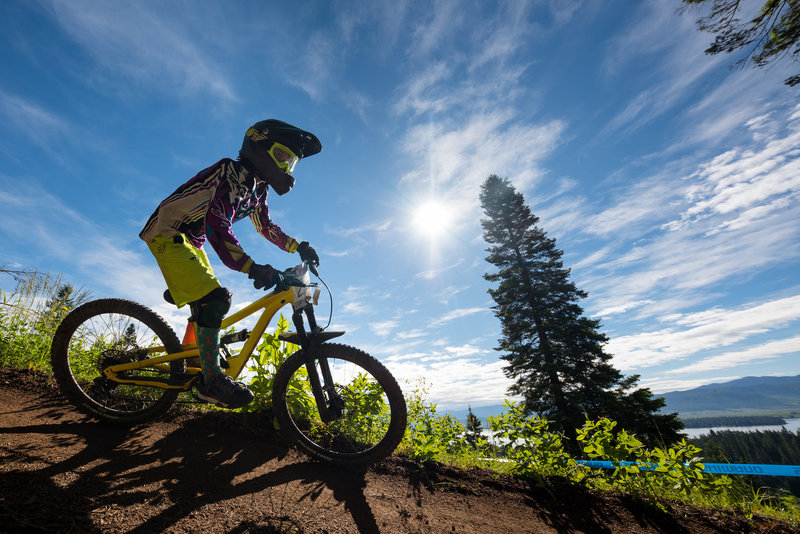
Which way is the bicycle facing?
to the viewer's right

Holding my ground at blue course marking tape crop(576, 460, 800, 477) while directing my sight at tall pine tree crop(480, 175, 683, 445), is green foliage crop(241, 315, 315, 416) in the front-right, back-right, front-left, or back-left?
back-left

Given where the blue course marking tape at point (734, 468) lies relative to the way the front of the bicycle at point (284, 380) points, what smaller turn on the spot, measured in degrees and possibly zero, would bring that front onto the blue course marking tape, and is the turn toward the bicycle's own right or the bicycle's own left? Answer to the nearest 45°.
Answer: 0° — it already faces it
